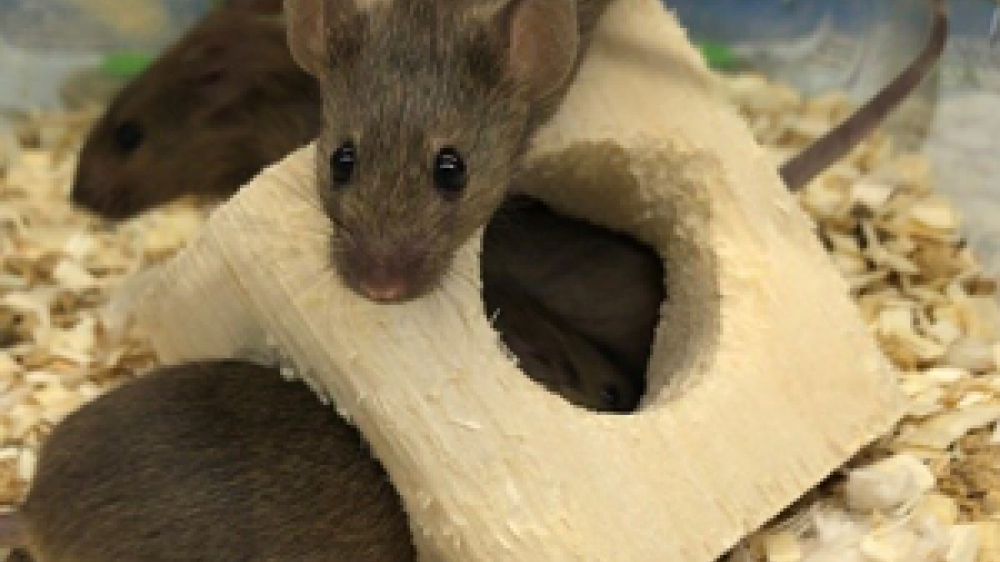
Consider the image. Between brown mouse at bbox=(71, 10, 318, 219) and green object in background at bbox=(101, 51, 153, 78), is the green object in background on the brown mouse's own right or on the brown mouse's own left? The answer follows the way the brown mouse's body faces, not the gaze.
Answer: on the brown mouse's own right

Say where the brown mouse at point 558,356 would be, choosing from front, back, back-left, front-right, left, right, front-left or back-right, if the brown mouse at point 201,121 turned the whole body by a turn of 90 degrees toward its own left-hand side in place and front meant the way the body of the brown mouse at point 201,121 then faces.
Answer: front-left

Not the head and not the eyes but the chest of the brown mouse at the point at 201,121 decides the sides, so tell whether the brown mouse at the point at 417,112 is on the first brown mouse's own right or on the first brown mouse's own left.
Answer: on the first brown mouse's own left

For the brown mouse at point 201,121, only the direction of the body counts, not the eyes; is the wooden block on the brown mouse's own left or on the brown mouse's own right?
on the brown mouse's own left

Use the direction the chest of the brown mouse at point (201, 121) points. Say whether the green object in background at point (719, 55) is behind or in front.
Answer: behind

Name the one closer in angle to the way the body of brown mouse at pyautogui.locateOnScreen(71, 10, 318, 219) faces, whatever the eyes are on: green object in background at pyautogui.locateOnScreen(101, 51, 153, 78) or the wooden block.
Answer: the green object in background

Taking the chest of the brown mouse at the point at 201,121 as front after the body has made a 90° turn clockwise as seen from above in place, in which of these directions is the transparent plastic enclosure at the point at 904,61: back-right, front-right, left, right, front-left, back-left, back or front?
right

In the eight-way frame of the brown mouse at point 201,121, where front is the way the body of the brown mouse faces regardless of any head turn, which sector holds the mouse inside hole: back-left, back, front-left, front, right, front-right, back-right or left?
back-left

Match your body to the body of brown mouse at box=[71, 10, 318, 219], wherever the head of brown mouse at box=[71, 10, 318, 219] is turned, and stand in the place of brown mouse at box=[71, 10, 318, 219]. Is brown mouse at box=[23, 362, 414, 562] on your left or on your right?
on your left

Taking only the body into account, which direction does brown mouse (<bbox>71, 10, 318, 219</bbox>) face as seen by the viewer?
to the viewer's left
